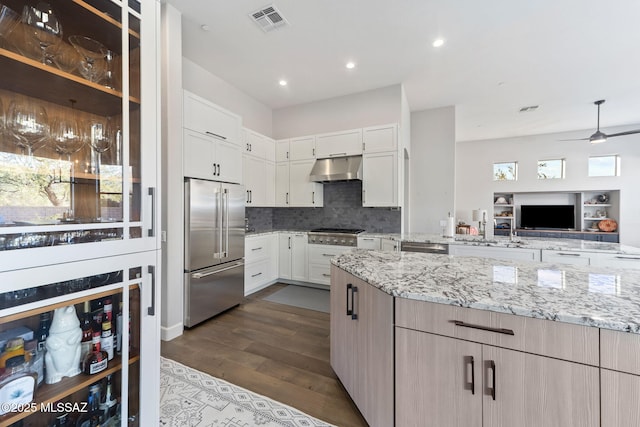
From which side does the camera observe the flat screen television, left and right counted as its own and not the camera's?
front

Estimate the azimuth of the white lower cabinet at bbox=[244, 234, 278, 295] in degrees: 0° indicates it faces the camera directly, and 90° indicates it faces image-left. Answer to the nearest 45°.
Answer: approximately 315°

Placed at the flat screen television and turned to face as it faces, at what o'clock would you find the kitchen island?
The kitchen island is roughly at 12 o'clock from the flat screen television.

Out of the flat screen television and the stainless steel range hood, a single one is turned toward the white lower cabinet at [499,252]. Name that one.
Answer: the flat screen television

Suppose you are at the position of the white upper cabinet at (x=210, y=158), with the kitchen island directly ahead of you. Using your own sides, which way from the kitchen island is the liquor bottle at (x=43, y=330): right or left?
right

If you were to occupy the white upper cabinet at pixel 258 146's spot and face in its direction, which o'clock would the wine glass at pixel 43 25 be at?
The wine glass is roughly at 2 o'clock from the white upper cabinet.

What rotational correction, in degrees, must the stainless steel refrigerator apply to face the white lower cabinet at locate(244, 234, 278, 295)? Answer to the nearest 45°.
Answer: approximately 90° to its left

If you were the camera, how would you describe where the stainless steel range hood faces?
facing the viewer and to the left of the viewer

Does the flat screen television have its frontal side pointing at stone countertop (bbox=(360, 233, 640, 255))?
yes

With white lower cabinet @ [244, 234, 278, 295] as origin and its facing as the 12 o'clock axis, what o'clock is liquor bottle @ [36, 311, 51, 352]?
The liquor bottle is roughly at 2 o'clock from the white lower cabinet.

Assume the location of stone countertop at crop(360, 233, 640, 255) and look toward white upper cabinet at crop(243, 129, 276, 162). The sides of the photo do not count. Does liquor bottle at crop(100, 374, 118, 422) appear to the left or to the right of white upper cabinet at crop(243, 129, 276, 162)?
left

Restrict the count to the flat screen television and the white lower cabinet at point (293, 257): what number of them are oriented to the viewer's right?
0

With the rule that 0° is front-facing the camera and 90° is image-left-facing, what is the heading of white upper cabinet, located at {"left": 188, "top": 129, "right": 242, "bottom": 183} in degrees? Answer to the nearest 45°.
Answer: approximately 315°

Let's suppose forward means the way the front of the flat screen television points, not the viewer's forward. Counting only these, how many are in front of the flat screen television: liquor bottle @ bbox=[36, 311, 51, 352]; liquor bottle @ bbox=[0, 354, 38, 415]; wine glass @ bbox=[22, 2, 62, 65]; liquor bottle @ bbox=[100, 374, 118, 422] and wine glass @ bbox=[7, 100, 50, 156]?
5

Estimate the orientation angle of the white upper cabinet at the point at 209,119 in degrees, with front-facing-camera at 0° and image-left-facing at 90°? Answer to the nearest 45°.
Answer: approximately 315°
